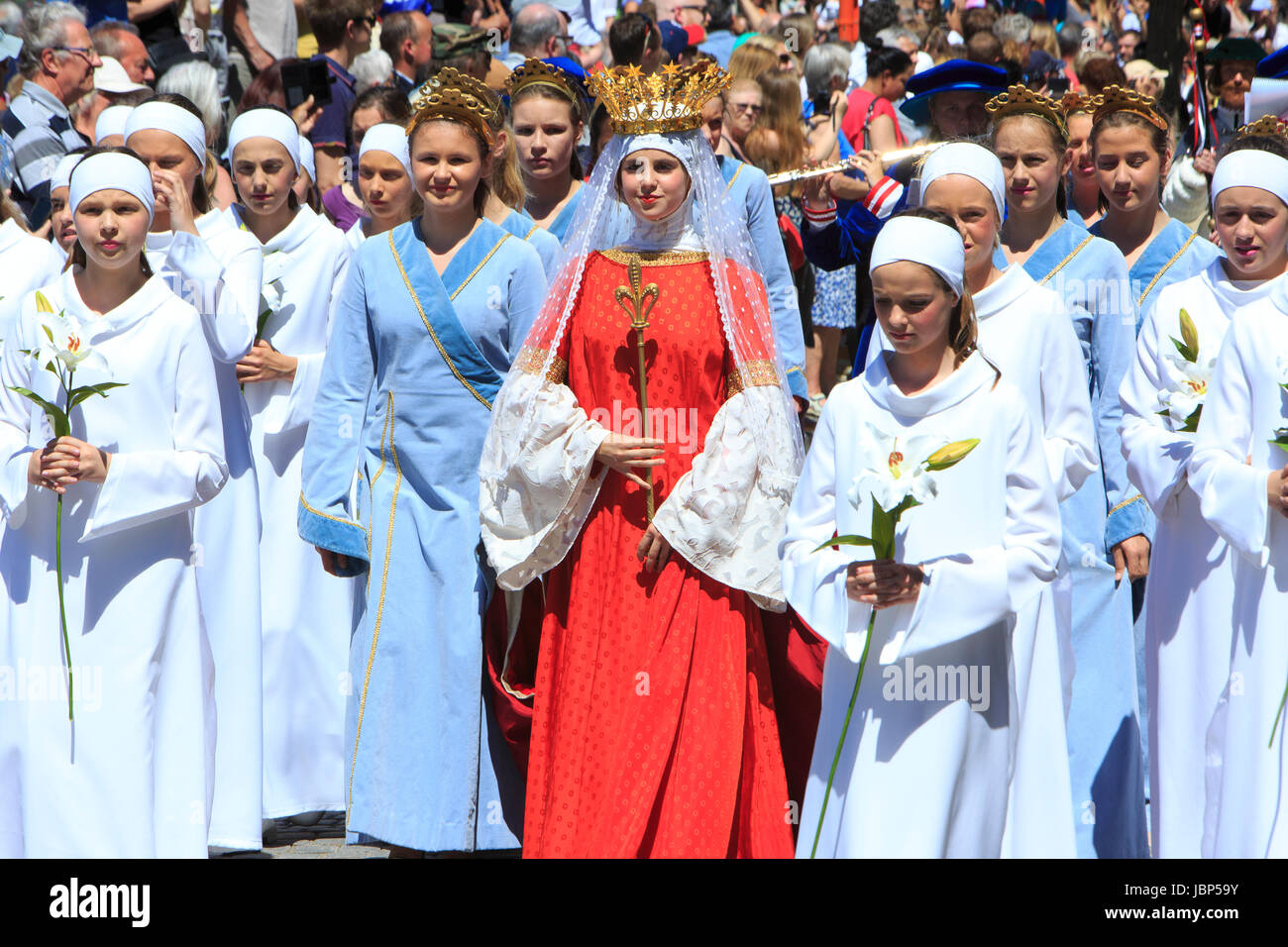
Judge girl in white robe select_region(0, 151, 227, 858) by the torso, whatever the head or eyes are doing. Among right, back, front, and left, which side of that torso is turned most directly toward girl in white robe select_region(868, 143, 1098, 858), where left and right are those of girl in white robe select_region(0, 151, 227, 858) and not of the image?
left

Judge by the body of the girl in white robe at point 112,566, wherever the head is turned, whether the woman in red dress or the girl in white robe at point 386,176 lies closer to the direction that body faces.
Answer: the woman in red dress

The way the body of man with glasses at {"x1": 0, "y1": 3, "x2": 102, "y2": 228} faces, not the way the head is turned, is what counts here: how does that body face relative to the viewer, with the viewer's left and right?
facing to the right of the viewer

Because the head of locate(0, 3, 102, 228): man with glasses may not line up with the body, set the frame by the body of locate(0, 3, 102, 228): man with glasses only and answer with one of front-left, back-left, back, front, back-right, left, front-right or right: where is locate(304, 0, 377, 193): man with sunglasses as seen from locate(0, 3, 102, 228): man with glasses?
front-left

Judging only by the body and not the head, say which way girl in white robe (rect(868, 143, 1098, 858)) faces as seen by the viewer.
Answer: toward the camera

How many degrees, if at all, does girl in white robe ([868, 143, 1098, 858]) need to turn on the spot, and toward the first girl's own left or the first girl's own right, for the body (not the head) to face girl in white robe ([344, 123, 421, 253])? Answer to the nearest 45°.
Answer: approximately 135° to the first girl's own right

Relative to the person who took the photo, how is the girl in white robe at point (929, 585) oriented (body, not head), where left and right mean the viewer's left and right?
facing the viewer and to the left of the viewer

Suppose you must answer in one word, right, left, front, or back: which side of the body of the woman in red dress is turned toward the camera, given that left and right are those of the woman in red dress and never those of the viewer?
front

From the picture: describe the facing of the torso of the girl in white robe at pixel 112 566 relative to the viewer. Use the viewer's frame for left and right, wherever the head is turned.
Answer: facing the viewer

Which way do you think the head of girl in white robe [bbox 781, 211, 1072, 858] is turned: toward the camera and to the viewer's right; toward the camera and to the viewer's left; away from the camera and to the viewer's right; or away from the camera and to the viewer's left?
toward the camera and to the viewer's left

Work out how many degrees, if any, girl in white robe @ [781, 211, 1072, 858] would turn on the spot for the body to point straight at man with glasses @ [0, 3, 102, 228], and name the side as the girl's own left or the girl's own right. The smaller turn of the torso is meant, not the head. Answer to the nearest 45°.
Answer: approximately 90° to the girl's own right

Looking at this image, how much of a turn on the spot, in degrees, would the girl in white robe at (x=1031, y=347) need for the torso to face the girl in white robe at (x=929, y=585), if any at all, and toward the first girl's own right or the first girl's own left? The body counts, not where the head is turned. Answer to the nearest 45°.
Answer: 0° — they already face them
